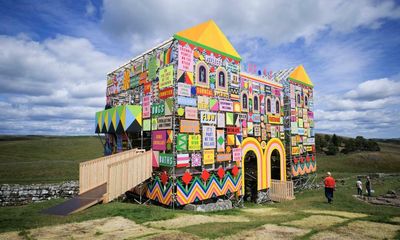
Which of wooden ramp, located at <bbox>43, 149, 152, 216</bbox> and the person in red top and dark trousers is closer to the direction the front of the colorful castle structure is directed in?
the person in red top and dark trousers

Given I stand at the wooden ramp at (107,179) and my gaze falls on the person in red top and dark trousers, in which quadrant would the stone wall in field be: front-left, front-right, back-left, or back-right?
back-left

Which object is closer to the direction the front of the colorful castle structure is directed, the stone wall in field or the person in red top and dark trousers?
the person in red top and dark trousers

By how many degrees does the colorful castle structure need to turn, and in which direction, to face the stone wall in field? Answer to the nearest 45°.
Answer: approximately 135° to its right

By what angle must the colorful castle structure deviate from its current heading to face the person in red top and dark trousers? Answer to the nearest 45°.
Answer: approximately 45° to its left

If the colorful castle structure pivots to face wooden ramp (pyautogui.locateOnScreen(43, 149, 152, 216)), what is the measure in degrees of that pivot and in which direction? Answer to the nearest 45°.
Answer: approximately 90° to its right
